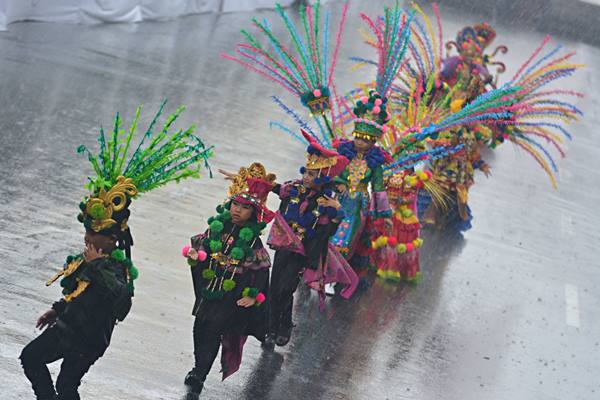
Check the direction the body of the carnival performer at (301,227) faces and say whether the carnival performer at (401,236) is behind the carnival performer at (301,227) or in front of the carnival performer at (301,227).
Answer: behind

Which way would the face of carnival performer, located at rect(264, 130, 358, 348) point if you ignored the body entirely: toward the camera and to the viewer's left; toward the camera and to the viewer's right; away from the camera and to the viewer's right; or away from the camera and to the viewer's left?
toward the camera and to the viewer's left

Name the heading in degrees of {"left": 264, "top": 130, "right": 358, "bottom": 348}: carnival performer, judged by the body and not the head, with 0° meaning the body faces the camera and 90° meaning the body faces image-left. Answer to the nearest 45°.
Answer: approximately 45°

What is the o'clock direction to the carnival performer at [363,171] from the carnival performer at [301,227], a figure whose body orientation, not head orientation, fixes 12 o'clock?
the carnival performer at [363,171] is roughly at 5 o'clock from the carnival performer at [301,227].
